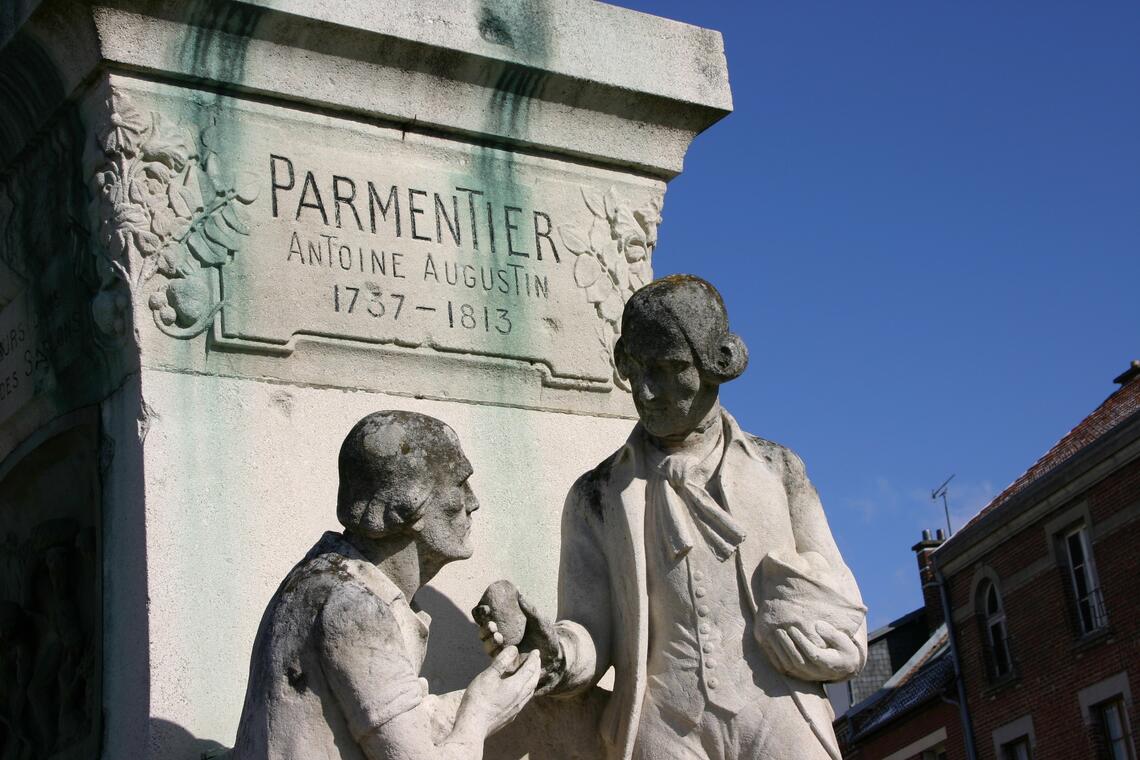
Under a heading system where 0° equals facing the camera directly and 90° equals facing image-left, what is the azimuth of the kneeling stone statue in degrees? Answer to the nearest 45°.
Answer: approximately 270°

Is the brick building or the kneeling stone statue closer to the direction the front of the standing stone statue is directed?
the kneeling stone statue

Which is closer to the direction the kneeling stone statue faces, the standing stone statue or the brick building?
the standing stone statue

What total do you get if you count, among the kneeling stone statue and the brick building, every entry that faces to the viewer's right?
1

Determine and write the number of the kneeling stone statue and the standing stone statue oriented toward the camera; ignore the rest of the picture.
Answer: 1

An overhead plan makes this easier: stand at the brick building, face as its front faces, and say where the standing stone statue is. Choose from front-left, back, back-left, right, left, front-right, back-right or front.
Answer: front-left

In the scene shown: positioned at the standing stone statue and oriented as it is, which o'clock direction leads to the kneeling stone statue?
The kneeling stone statue is roughly at 2 o'clock from the standing stone statue.

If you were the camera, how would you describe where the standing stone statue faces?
facing the viewer

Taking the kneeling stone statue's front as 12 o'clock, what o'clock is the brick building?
The brick building is roughly at 10 o'clock from the kneeling stone statue.

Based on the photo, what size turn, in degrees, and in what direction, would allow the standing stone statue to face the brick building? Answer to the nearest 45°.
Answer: approximately 180°

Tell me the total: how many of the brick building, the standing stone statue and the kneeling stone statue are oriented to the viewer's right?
1

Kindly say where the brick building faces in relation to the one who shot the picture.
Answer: facing the viewer and to the left of the viewer
